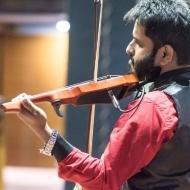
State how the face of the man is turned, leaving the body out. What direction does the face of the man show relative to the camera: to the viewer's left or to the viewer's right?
to the viewer's left

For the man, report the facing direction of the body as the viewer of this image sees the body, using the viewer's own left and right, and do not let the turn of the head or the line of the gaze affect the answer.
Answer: facing away from the viewer and to the left of the viewer
